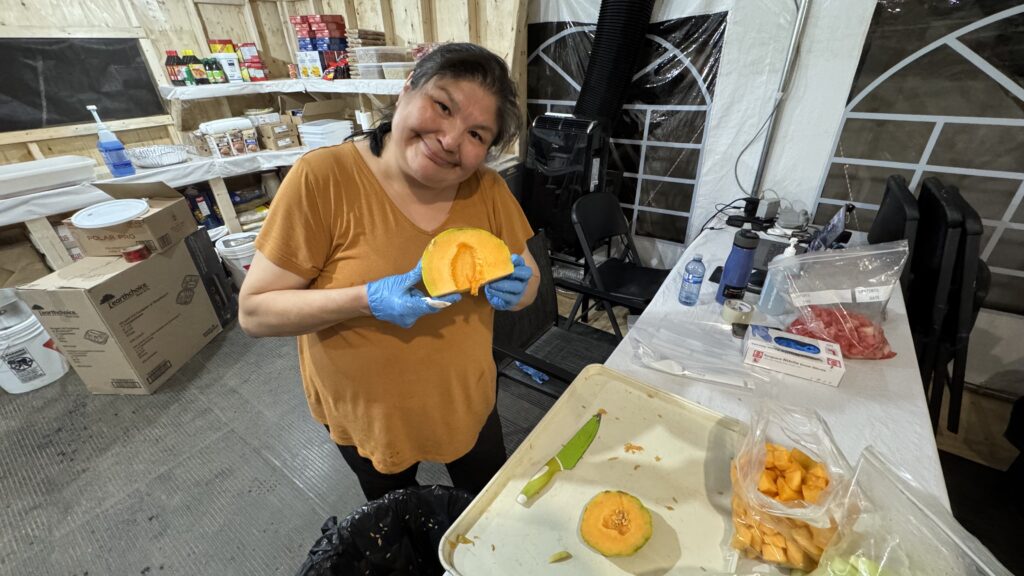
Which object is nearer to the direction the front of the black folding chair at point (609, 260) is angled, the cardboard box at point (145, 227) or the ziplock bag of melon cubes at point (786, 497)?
the ziplock bag of melon cubes

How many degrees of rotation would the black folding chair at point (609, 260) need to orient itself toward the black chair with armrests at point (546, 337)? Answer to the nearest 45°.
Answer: approximately 45° to its right

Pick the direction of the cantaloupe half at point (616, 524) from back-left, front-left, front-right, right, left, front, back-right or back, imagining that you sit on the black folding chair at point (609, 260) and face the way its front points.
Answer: front-right

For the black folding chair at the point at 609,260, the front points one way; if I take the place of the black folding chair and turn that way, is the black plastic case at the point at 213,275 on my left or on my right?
on my right

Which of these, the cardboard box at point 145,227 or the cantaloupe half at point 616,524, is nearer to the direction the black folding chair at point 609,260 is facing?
the cantaloupe half

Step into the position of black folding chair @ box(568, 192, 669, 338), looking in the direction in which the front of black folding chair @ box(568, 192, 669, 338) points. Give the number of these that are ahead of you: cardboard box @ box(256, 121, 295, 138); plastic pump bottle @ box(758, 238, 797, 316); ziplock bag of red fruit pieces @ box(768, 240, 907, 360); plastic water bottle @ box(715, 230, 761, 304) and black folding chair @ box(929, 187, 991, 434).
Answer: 4

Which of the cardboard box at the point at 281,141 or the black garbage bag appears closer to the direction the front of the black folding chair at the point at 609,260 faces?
the black garbage bag

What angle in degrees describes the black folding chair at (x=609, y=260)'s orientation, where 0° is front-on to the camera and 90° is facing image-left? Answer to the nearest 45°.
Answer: approximately 315°

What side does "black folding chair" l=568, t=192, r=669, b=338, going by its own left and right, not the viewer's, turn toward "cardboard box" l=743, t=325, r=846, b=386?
front

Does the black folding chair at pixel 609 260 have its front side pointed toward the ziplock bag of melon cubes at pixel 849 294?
yes

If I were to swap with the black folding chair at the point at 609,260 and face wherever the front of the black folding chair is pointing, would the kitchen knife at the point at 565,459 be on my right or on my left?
on my right

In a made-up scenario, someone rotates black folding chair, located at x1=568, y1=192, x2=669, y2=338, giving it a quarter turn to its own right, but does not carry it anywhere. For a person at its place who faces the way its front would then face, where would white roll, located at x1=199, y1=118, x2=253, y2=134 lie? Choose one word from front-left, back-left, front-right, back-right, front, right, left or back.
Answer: front-right

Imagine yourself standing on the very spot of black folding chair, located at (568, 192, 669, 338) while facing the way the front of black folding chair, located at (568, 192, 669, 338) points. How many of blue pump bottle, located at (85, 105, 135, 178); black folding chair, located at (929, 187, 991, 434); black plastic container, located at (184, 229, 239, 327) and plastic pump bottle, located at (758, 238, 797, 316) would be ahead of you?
2

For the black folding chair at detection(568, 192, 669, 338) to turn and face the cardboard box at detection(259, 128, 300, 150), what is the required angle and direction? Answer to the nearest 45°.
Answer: approximately 135° to its right

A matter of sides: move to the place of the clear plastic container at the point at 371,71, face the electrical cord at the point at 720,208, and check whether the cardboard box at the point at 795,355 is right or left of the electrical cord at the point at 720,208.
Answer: right

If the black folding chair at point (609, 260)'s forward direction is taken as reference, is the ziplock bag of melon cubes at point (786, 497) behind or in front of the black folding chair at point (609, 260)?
in front

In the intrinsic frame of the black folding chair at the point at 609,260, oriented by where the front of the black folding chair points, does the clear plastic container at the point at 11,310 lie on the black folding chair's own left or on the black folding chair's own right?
on the black folding chair's own right
